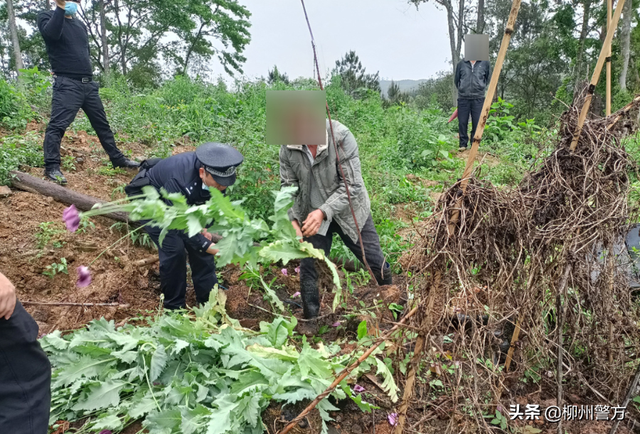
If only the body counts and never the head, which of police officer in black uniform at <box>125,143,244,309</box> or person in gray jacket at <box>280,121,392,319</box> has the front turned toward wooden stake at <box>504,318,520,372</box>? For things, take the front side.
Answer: the police officer in black uniform

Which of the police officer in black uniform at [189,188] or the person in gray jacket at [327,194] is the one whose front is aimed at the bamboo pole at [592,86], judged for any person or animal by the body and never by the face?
the police officer in black uniform

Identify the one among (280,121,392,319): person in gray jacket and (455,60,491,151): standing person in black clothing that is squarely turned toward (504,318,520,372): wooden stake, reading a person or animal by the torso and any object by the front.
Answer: the standing person in black clothing

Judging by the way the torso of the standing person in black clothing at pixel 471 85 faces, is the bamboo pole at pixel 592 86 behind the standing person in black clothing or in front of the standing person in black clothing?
in front

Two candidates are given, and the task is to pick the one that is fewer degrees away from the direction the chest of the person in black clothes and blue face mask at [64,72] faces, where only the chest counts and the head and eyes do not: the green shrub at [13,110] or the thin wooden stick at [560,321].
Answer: the thin wooden stick

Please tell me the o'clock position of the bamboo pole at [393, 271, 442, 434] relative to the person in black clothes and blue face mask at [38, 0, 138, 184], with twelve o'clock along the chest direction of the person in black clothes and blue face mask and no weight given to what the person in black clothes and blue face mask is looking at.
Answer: The bamboo pole is roughly at 1 o'clock from the person in black clothes and blue face mask.

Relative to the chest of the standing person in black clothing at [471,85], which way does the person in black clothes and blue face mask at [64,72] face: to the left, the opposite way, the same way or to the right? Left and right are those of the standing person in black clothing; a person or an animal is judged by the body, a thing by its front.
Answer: to the left

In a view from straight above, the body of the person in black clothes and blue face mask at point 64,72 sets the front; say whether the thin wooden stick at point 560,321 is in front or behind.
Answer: in front
